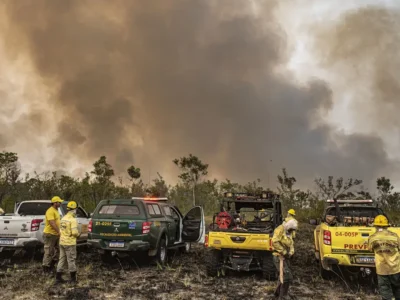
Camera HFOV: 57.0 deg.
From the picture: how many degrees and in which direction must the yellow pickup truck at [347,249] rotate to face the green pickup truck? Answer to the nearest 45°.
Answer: approximately 90° to its left

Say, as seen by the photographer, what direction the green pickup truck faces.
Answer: facing away from the viewer and to the right of the viewer

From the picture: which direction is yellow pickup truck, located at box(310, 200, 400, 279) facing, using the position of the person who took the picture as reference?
facing away from the viewer

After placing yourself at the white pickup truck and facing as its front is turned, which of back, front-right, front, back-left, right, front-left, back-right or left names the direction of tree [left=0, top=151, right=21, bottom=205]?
front-left

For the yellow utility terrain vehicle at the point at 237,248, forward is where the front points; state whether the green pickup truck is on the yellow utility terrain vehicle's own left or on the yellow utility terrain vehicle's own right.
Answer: on the yellow utility terrain vehicle's own left

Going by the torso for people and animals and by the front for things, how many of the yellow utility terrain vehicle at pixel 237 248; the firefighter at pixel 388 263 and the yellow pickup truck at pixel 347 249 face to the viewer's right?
0

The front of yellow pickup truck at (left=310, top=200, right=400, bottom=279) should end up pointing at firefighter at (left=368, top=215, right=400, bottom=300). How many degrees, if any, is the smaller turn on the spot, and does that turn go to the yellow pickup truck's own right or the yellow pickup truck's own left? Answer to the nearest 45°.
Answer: approximately 180°

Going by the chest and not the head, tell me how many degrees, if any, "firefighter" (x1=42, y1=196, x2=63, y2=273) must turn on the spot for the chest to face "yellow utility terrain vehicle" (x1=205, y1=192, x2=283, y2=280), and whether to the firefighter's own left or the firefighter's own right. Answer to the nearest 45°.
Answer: approximately 45° to the firefighter's own right
